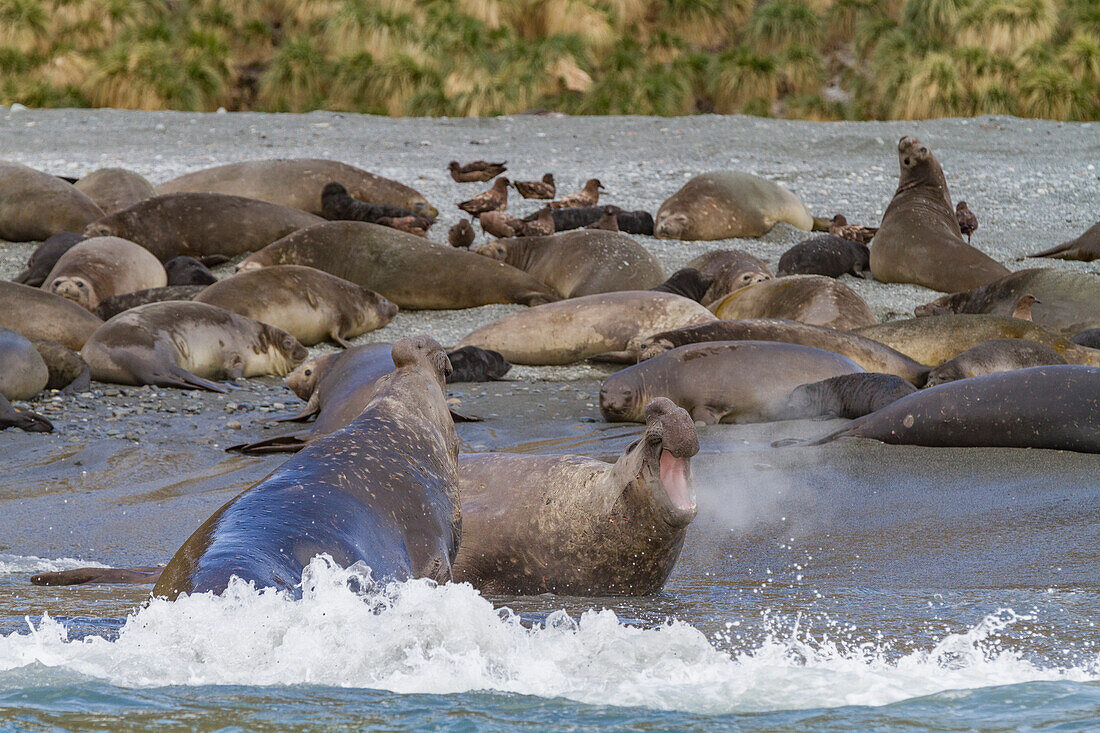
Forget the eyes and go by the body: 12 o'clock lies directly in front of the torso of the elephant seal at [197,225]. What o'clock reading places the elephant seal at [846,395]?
the elephant seal at [846,395] is roughly at 8 o'clock from the elephant seal at [197,225].

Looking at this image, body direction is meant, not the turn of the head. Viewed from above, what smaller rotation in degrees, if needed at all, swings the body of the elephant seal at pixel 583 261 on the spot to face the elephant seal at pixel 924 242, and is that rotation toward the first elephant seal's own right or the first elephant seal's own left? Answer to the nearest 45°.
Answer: approximately 180°

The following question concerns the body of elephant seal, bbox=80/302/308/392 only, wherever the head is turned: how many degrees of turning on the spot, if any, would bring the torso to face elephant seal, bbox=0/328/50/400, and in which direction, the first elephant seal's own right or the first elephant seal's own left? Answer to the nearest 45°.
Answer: approximately 135° to the first elephant seal's own right

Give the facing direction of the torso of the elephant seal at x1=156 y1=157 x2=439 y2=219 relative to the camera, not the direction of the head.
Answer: to the viewer's right

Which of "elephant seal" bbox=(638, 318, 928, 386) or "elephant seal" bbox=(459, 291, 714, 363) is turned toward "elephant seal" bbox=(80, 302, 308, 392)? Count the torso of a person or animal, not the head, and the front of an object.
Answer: "elephant seal" bbox=(638, 318, 928, 386)

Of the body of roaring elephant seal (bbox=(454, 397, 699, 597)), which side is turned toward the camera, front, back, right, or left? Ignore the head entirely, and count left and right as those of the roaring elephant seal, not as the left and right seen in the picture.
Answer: right

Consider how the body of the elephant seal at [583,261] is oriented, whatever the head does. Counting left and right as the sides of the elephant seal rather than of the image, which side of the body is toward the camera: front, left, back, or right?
left

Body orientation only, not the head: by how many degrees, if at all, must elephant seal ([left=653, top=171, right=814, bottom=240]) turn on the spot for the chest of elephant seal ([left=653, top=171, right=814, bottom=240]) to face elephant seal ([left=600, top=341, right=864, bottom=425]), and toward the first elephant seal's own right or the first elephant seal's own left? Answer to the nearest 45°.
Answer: approximately 45° to the first elephant seal's own left

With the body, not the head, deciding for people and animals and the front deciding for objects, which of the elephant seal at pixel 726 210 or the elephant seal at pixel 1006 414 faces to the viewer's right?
the elephant seal at pixel 1006 414

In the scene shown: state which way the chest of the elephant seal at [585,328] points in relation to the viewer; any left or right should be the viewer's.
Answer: facing to the right of the viewer

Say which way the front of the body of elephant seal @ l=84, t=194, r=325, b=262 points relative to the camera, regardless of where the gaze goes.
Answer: to the viewer's left

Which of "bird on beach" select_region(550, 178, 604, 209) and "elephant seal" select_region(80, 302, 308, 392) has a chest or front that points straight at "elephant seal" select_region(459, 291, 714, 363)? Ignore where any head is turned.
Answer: "elephant seal" select_region(80, 302, 308, 392)

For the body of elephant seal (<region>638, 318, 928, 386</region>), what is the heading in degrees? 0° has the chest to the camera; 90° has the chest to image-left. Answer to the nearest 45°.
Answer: approximately 90°

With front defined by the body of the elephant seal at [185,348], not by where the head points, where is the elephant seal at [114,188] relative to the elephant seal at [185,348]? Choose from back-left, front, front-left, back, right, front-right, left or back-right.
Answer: left
